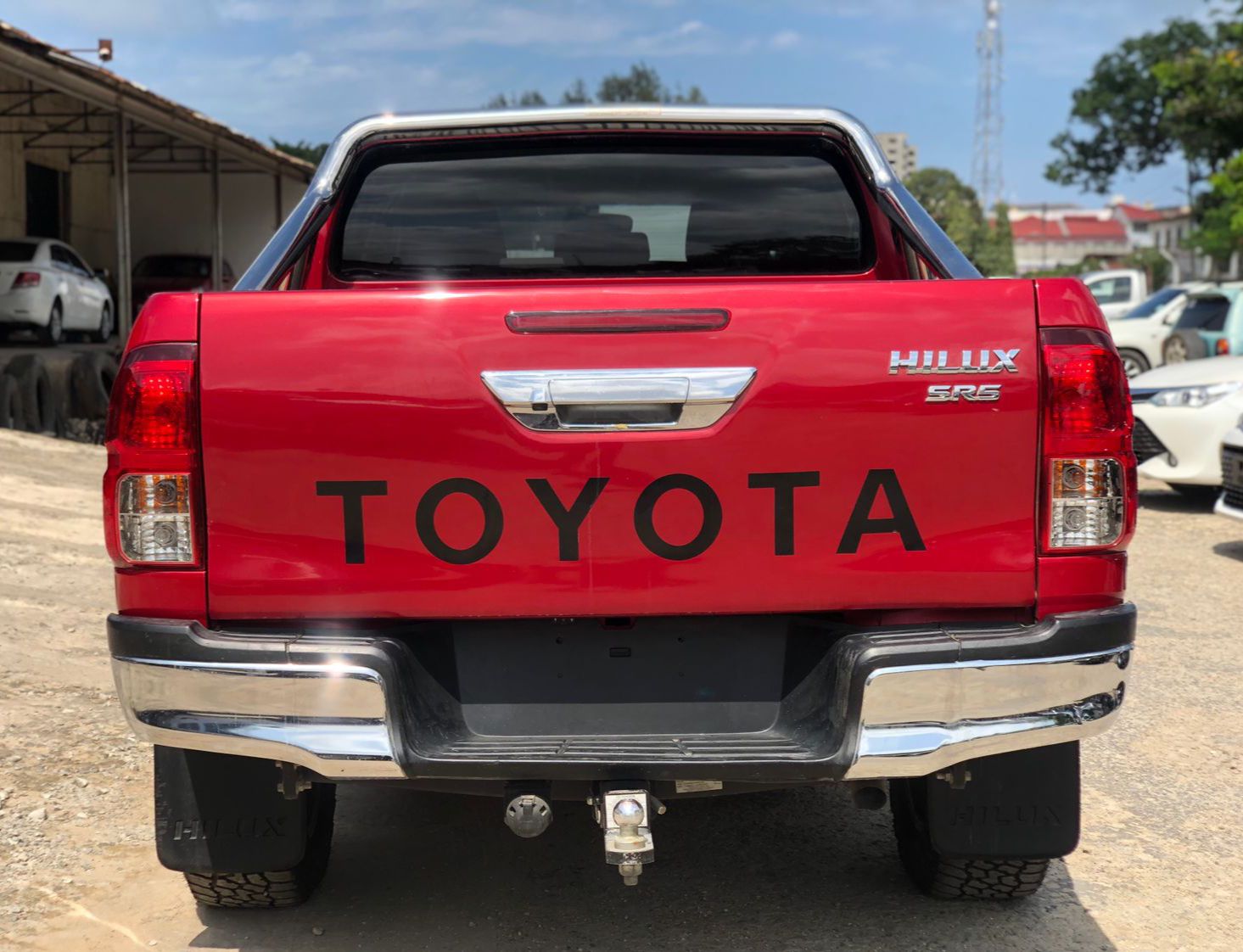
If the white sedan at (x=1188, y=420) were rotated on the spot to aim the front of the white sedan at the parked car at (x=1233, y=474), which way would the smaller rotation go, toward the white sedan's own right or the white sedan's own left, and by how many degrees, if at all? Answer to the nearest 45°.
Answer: approximately 45° to the white sedan's own left

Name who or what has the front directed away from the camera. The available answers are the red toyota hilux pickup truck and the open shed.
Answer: the red toyota hilux pickup truck

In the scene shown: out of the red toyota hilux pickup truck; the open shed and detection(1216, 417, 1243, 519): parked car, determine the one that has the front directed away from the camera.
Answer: the red toyota hilux pickup truck

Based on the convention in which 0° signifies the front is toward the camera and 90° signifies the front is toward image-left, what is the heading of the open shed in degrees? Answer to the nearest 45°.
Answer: approximately 315°

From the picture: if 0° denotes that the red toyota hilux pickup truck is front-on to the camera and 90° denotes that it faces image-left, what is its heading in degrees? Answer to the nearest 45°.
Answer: approximately 180°

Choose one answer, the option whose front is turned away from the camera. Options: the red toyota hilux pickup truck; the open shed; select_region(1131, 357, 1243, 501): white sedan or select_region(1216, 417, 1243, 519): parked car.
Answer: the red toyota hilux pickup truck

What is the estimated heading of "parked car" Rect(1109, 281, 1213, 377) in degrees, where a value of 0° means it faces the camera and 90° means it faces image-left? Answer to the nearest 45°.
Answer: approximately 45°

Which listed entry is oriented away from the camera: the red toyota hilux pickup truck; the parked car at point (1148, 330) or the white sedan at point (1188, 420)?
the red toyota hilux pickup truck
